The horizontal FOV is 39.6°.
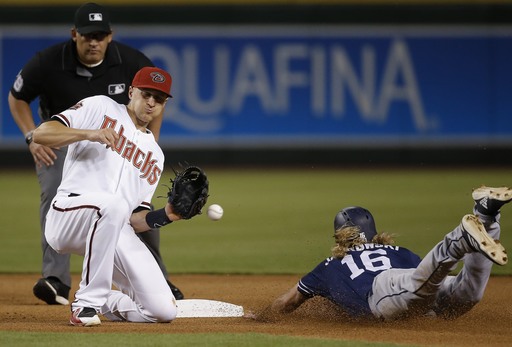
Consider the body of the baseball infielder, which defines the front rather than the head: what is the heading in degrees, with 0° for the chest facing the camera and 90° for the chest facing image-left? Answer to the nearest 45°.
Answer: approximately 315°

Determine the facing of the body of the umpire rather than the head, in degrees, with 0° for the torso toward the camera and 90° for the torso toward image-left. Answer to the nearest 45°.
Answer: approximately 0°

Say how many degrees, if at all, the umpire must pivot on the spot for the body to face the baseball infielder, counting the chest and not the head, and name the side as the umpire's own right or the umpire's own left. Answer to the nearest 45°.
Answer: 0° — they already face them

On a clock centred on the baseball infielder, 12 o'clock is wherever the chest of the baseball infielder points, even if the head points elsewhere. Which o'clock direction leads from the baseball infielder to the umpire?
The umpire is roughly at 7 o'clock from the baseball infielder.
